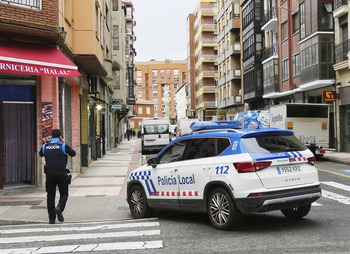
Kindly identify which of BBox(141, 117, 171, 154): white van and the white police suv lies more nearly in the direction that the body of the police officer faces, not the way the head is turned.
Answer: the white van

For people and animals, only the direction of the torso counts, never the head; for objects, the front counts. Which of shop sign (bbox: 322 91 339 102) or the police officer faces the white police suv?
the shop sign

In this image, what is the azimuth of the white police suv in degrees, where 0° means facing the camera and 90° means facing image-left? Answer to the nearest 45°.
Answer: approximately 135°
